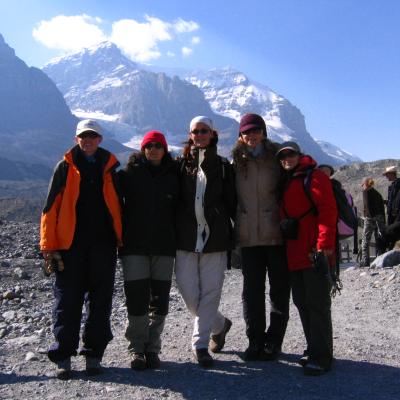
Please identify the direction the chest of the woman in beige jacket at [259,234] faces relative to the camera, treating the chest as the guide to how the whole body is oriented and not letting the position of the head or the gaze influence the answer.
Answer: toward the camera

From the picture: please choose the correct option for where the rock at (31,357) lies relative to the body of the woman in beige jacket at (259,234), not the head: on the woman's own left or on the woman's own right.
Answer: on the woman's own right

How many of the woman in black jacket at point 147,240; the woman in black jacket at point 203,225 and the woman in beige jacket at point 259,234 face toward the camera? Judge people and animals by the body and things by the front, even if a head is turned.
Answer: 3

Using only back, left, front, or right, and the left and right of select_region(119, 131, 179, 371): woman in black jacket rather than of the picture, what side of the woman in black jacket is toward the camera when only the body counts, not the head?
front

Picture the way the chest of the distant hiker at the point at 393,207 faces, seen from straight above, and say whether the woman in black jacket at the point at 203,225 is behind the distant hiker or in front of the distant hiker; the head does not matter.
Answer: in front

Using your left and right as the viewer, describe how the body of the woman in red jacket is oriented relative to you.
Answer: facing the viewer and to the left of the viewer

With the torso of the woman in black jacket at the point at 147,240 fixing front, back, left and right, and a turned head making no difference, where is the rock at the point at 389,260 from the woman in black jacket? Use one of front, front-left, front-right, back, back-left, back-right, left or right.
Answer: back-left
